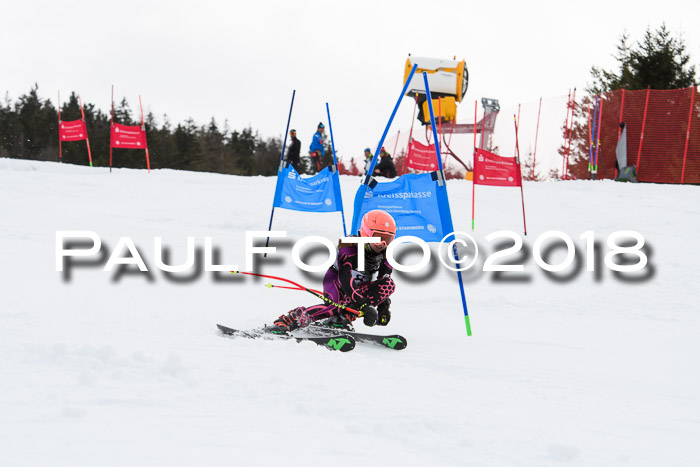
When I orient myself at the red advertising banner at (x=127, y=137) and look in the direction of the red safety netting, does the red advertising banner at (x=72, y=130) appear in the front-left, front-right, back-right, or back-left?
back-left

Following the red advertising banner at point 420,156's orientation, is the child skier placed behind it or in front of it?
in front

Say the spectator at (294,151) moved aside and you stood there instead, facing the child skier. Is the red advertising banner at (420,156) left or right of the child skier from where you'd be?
left

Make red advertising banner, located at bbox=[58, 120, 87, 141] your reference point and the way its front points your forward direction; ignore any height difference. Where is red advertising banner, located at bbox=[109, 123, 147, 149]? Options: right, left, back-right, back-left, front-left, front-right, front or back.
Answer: front-left

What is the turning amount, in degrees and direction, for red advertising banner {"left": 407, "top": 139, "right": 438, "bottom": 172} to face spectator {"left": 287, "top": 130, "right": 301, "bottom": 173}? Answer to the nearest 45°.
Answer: approximately 135° to its right

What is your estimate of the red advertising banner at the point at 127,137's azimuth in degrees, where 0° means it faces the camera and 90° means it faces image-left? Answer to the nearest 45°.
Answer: approximately 0°

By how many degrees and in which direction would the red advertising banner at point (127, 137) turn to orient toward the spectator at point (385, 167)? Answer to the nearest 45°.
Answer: approximately 45° to its left

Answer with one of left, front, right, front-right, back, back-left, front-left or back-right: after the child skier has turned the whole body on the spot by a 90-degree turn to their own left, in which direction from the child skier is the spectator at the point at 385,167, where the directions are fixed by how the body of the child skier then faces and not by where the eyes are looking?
front-left

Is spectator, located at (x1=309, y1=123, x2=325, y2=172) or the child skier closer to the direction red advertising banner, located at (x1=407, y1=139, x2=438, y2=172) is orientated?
the child skier

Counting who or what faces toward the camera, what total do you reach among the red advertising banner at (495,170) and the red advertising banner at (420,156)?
2
